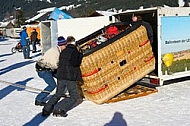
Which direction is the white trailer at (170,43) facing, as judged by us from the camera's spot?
facing away from the viewer and to the right of the viewer

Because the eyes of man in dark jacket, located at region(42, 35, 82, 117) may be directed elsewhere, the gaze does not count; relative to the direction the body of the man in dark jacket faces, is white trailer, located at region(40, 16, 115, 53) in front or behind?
in front

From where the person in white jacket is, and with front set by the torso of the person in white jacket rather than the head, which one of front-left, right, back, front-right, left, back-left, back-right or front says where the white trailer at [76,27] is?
left

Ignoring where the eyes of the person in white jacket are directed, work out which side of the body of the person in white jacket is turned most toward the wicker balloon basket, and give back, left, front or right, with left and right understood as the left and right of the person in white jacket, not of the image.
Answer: front

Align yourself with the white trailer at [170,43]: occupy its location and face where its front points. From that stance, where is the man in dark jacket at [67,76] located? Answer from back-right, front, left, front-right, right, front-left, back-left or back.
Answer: back

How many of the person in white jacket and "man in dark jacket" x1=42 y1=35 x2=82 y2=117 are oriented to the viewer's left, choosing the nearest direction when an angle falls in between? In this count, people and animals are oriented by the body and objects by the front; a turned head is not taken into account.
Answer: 0

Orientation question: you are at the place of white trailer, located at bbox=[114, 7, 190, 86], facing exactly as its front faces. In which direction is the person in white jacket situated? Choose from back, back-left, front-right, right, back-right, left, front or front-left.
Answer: back

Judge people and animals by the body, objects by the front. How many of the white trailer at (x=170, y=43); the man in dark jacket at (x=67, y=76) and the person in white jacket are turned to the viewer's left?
0

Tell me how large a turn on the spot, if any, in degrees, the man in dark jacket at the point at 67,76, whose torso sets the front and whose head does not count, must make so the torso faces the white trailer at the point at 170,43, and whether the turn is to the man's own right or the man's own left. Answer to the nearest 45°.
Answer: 0° — they already face it

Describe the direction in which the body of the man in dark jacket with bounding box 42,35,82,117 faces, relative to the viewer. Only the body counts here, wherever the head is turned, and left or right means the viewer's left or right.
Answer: facing away from the viewer and to the right of the viewer

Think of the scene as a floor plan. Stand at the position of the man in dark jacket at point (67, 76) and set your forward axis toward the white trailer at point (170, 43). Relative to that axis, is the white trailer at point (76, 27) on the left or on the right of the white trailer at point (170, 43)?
left

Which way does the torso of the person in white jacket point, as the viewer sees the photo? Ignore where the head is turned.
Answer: to the viewer's right
